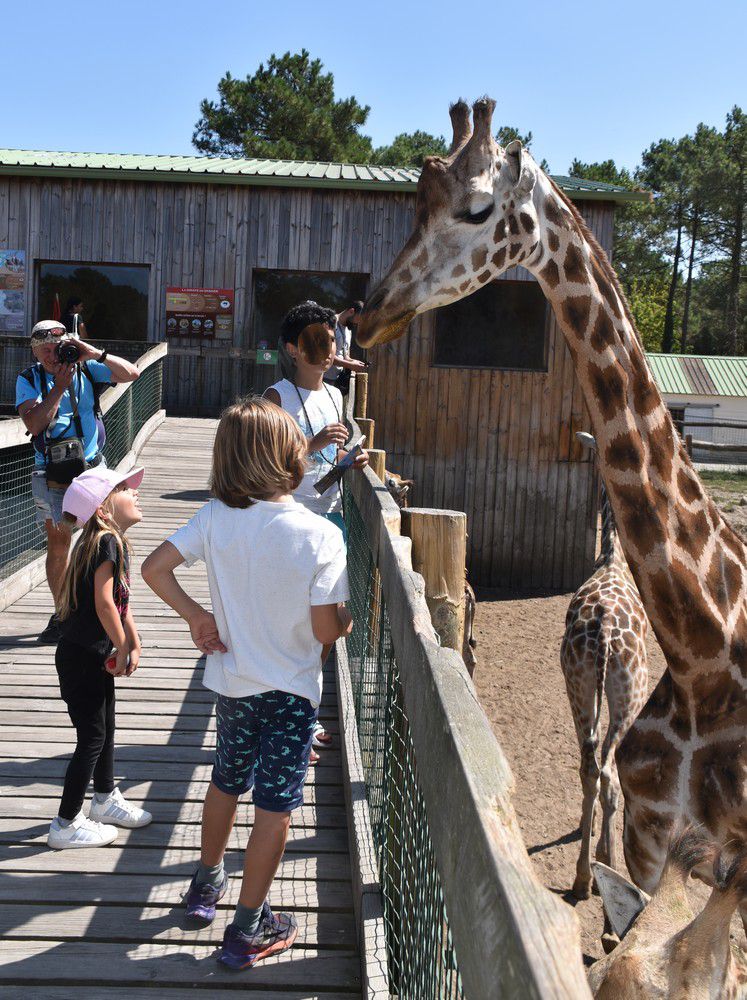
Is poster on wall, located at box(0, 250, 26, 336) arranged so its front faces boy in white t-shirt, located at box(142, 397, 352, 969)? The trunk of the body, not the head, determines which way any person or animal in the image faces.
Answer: yes

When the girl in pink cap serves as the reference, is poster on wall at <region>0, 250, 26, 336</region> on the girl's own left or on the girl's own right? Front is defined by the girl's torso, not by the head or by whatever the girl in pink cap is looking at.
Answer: on the girl's own left

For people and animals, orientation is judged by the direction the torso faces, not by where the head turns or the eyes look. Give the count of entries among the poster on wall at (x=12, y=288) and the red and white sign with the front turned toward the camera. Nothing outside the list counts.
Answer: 2

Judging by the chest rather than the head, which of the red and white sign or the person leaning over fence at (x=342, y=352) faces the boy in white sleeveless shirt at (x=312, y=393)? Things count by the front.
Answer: the red and white sign

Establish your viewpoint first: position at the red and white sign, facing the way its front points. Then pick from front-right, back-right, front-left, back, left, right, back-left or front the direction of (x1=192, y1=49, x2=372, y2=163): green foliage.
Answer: back

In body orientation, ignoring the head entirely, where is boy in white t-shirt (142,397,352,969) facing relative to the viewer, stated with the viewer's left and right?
facing away from the viewer and to the right of the viewer

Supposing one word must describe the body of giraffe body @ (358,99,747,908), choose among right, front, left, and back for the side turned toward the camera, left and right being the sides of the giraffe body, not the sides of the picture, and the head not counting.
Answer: left

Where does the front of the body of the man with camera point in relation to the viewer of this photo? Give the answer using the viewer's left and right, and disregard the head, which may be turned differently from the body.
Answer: facing the viewer

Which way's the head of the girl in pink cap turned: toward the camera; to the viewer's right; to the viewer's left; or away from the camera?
to the viewer's right

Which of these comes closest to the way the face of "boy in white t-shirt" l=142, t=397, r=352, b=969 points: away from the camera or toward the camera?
away from the camera

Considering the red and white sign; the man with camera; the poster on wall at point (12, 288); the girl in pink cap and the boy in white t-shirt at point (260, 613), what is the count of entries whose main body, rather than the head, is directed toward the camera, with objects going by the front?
3

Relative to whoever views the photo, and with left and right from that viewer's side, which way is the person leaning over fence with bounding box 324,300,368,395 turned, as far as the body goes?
facing to the right of the viewer

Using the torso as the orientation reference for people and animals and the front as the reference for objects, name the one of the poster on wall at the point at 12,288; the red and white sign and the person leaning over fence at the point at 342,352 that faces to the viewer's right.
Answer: the person leaning over fence

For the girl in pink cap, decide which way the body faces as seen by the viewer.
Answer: to the viewer's right

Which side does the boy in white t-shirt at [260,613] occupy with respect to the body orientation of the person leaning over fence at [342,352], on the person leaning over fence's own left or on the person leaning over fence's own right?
on the person leaning over fence's own right
